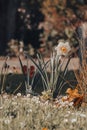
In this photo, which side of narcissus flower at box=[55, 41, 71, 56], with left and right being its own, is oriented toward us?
front

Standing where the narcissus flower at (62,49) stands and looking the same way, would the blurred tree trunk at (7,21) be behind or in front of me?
behind

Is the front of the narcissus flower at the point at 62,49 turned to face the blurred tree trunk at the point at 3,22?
no
